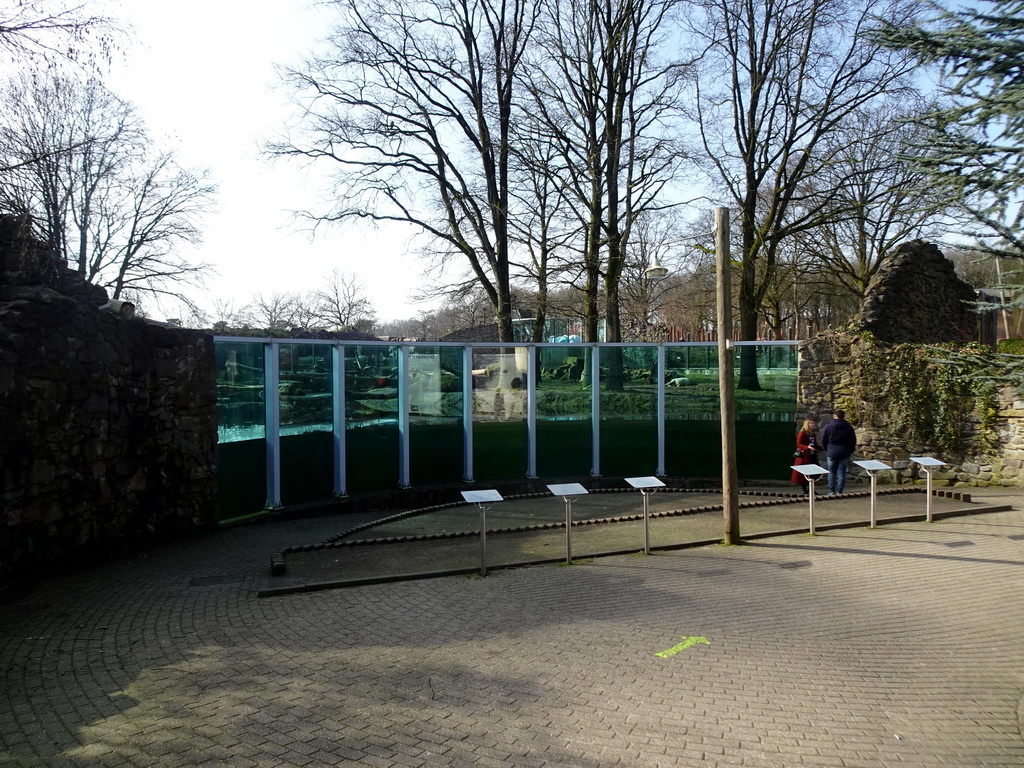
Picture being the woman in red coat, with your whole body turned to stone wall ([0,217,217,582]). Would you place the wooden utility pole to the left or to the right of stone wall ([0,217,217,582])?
left

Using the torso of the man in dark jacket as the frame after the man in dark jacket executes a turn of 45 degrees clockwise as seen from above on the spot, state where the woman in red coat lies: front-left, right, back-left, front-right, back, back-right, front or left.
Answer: left

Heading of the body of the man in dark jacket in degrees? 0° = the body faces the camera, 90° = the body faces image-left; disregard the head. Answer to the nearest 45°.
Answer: approximately 180°

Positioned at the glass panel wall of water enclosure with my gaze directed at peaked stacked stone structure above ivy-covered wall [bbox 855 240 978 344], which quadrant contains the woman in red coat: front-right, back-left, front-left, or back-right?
front-right

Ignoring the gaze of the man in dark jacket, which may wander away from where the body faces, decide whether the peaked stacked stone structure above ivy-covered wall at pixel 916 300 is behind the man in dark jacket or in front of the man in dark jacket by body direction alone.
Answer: in front

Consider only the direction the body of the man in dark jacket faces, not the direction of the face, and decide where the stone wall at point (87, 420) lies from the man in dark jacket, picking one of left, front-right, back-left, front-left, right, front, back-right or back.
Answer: back-left
